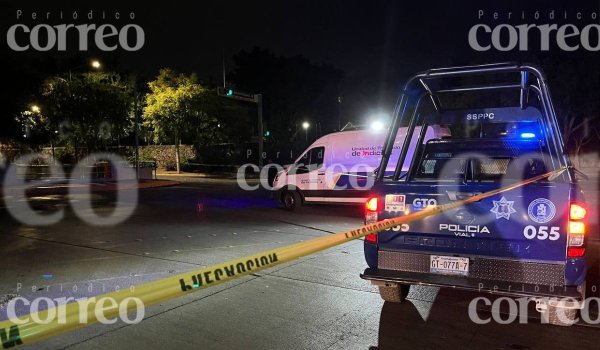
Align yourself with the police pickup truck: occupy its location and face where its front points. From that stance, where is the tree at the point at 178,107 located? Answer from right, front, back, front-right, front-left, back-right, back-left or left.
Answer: front-left

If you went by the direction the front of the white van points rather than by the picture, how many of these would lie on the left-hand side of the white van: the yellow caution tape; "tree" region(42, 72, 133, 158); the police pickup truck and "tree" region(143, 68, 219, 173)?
2

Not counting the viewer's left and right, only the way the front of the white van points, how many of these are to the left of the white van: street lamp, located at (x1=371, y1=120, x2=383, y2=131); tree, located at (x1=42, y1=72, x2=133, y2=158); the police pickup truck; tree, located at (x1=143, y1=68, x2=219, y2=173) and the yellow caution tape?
2

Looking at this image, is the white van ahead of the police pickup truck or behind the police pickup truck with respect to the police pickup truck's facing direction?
ahead

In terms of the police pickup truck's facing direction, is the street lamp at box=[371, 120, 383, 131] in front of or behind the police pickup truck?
in front

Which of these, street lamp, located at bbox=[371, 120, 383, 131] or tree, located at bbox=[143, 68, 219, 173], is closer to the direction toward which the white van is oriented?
the tree

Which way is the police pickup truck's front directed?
away from the camera

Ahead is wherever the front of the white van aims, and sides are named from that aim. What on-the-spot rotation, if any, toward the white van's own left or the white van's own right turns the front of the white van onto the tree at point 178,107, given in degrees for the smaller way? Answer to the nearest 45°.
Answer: approximately 45° to the white van's own right

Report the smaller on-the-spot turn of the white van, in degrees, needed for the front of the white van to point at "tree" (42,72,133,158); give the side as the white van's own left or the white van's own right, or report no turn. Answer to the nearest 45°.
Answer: approximately 45° to the white van's own right

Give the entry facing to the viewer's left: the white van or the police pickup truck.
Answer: the white van

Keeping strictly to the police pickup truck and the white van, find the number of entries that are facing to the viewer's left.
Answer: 1

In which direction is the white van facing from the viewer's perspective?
to the viewer's left

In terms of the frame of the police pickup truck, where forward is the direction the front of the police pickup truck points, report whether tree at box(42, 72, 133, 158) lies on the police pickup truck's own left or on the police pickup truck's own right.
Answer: on the police pickup truck's own left

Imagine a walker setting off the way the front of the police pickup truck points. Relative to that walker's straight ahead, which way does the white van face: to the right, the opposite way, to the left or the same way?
to the left

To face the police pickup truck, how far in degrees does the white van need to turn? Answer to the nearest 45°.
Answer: approximately 90° to its left

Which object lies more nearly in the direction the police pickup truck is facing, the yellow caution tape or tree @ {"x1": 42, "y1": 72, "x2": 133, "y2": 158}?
the tree

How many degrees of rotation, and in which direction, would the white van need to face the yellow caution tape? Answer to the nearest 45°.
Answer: approximately 90° to its left
